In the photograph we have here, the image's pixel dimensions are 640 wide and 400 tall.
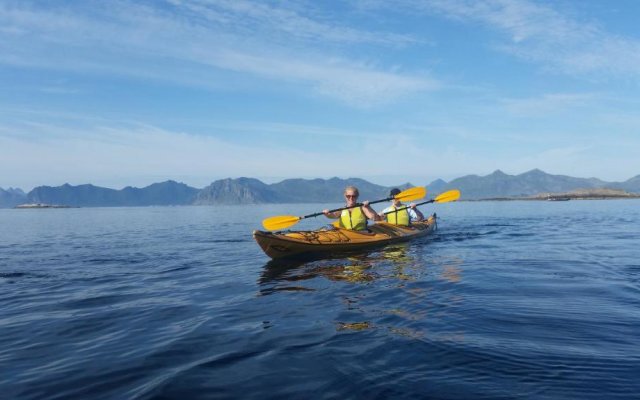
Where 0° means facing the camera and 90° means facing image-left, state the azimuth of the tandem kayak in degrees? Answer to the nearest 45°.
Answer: approximately 45°
